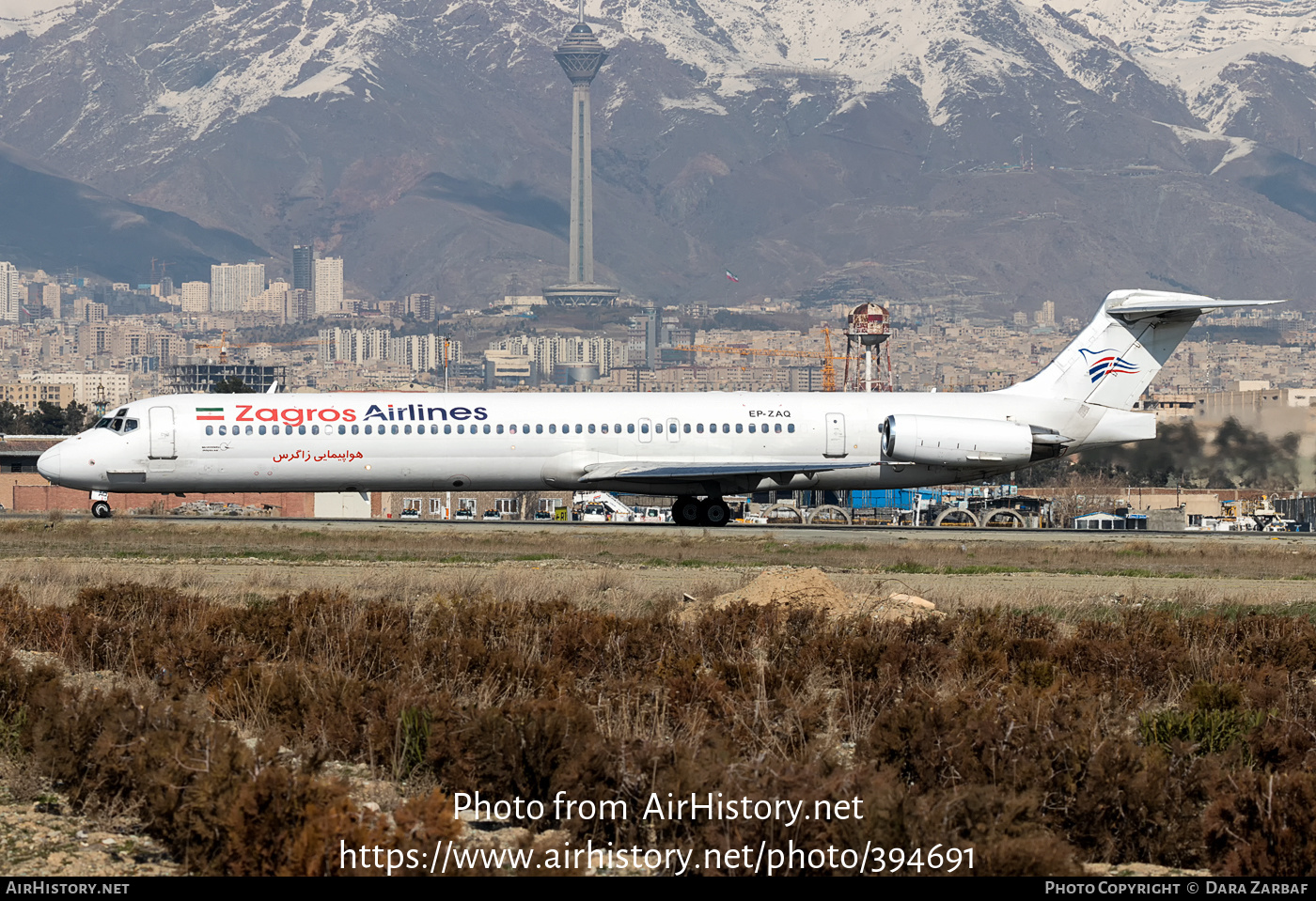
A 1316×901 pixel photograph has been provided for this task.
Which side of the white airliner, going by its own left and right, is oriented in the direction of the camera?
left

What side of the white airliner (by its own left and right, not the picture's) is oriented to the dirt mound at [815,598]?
left
